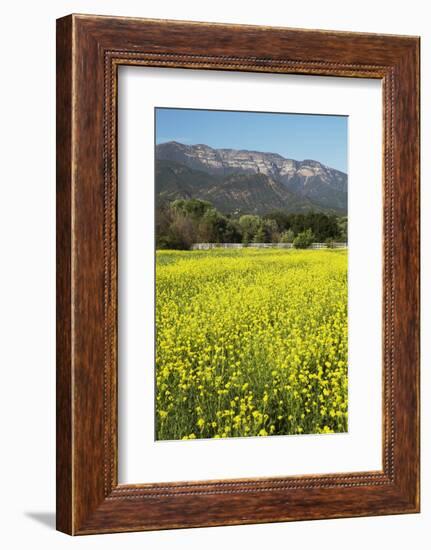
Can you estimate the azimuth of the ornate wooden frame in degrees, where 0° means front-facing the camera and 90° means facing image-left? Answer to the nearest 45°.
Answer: approximately 315°
